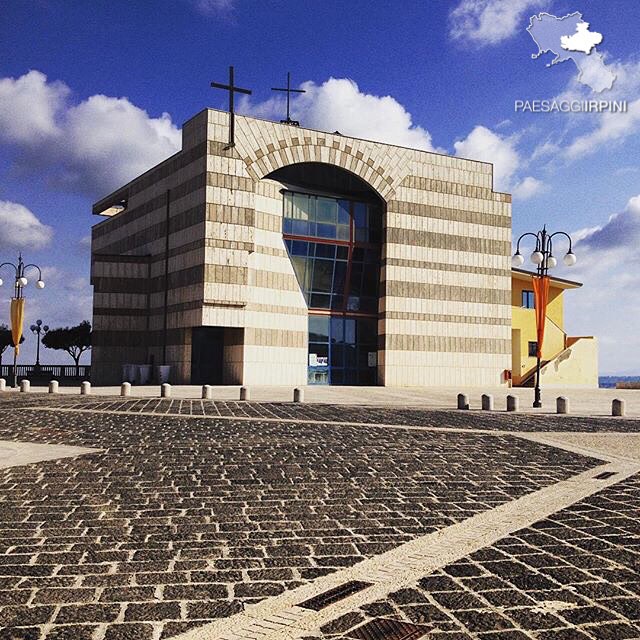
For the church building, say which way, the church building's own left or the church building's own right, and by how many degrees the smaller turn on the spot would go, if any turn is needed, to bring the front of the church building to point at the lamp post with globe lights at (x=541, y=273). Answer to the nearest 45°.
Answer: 0° — it already faces it

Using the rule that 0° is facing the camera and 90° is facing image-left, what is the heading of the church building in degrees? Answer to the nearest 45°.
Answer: approximately 315°

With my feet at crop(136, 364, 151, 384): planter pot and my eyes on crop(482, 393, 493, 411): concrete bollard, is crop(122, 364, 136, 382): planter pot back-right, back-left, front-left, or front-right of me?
back-right

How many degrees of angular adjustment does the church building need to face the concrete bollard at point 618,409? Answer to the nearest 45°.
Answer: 0° — it already faces it
